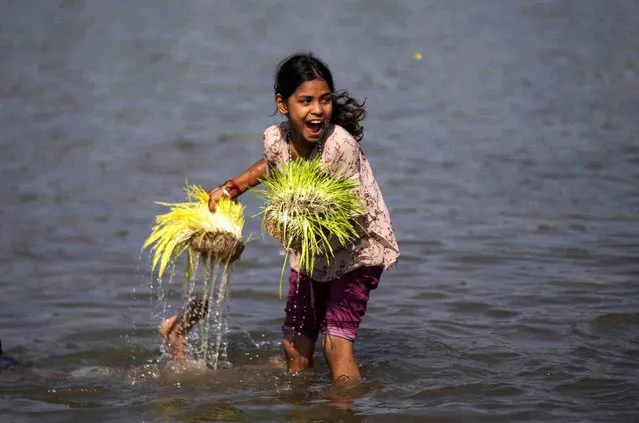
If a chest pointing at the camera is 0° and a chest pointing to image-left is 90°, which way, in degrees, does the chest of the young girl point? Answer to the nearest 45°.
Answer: approximately 45°

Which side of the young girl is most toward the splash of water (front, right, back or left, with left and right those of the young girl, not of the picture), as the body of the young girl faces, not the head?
right
